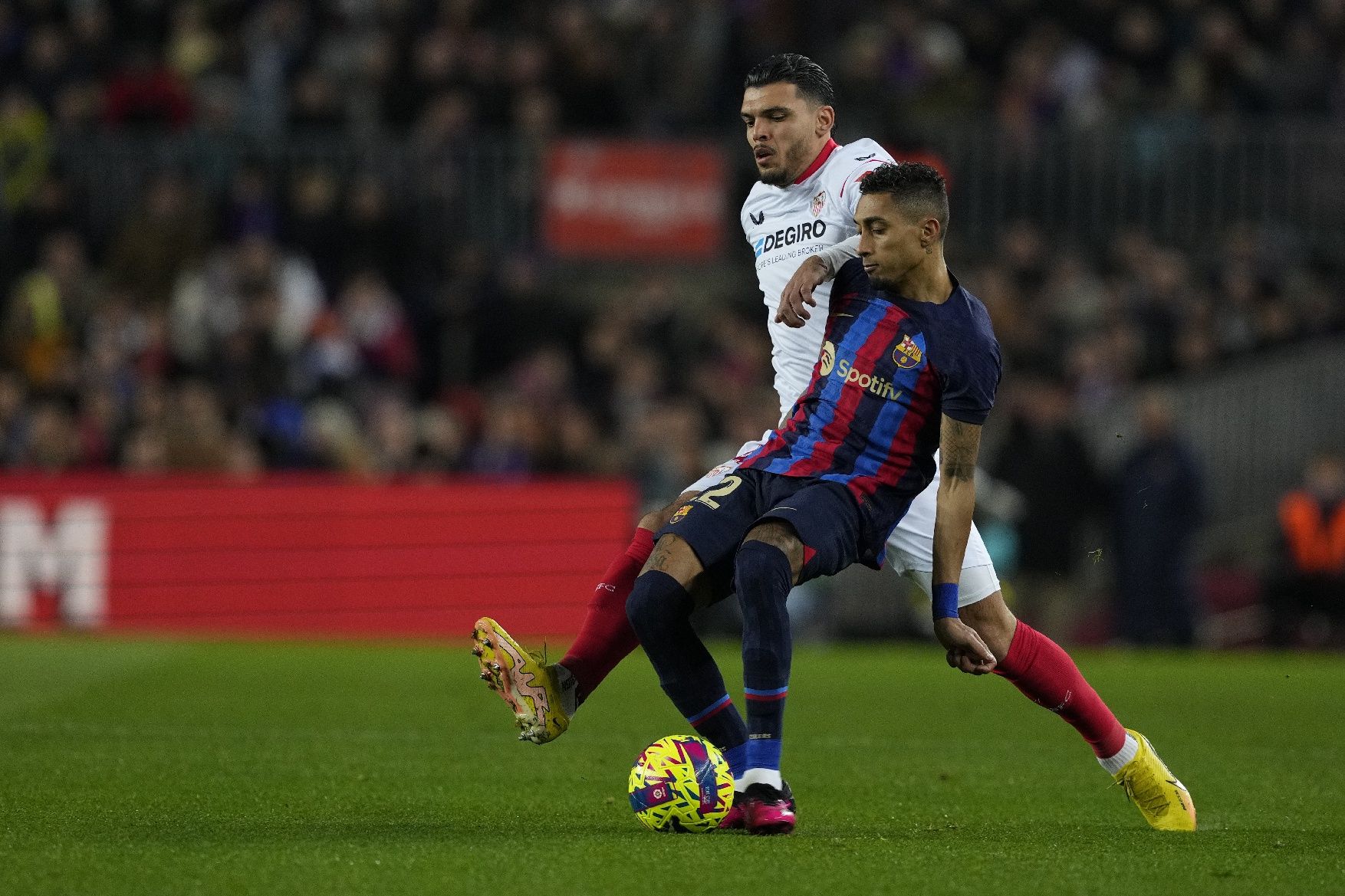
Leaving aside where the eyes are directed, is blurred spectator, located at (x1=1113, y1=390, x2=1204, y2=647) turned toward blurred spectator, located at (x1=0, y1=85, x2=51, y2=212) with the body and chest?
no

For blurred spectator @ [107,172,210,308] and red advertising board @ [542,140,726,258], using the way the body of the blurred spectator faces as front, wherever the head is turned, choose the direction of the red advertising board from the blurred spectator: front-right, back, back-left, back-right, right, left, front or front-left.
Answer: left

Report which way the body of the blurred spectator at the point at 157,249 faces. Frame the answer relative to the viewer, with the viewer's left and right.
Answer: facing the viewer

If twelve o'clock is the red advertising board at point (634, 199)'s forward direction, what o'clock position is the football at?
The football is roughly at 12 o'clock from the red advertising board.

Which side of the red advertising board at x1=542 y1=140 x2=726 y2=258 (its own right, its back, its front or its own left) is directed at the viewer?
front

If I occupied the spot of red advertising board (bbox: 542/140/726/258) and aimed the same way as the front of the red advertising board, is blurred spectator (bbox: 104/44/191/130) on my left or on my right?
on my right

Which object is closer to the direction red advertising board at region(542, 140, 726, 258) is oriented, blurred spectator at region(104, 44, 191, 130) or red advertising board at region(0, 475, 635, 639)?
the red advertising board

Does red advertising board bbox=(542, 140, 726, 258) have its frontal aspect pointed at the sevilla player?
yes

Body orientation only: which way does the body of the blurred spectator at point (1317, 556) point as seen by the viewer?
toward the camera

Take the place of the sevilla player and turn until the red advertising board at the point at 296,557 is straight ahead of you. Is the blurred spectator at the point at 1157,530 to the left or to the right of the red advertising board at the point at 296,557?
right

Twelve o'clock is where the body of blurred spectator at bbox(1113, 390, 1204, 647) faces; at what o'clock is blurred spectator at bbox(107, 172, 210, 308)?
blurred spectator at bbox(107, 172, 210, 308) is roughly at 3 o'clock from blurred spectator at bbox(1113, 390, 1204, 647).

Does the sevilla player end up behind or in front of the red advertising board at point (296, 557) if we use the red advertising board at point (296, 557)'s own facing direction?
in front

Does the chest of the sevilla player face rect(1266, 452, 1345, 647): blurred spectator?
no

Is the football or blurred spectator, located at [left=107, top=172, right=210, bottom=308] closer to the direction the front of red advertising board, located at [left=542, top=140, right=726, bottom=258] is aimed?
the football

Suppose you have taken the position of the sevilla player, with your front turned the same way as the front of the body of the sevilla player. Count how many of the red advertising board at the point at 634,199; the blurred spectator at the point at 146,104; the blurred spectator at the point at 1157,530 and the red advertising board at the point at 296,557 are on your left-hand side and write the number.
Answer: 0

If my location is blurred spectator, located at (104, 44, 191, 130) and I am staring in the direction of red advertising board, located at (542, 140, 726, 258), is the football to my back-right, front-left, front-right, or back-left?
front-right

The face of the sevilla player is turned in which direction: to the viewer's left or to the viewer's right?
to the viewer's left
